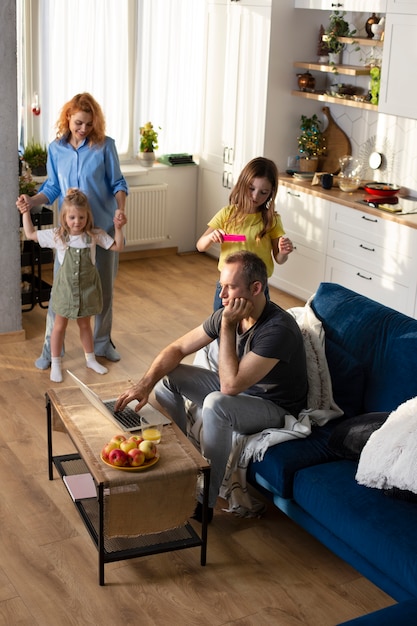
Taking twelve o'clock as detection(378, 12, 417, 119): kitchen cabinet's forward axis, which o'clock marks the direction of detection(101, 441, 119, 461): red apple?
The red apple is roughly at 11 o'clock from the kitchen cabinet.

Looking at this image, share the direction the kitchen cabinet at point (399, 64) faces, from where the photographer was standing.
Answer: facing the viewer and to the left of the viewer

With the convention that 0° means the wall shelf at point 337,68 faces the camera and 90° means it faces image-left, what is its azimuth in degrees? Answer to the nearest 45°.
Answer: approximately 45°

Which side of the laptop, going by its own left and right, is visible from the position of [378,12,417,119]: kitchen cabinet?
front

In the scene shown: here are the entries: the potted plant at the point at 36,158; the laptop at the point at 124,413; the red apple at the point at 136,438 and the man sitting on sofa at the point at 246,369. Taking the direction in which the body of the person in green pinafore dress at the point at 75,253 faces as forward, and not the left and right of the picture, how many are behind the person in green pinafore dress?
1

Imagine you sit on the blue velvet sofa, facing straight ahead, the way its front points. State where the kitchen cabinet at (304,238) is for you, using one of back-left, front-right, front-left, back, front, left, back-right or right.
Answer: back-right

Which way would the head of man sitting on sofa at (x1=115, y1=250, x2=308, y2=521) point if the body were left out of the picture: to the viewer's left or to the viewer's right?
to the viewer's left

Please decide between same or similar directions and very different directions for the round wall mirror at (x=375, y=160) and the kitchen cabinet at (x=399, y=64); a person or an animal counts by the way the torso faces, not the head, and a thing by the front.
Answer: same or similar directions

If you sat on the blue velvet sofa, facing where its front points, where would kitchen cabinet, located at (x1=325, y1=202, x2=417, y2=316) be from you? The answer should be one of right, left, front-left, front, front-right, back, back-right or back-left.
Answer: back-right

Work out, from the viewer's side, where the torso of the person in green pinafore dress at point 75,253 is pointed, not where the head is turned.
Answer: toward the camera

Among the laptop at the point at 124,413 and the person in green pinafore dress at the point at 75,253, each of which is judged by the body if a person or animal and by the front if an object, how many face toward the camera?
1

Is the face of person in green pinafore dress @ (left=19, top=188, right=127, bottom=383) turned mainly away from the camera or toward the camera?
toward the camera

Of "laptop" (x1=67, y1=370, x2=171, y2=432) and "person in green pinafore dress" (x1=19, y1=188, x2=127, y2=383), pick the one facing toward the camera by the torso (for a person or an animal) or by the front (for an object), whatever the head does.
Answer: the person in green pinafore dress

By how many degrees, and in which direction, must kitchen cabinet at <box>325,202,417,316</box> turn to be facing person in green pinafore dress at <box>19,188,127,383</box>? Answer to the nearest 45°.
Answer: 0° — it already faces them

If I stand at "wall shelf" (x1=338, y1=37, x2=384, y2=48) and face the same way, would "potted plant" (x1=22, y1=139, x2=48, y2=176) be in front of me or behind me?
in front
